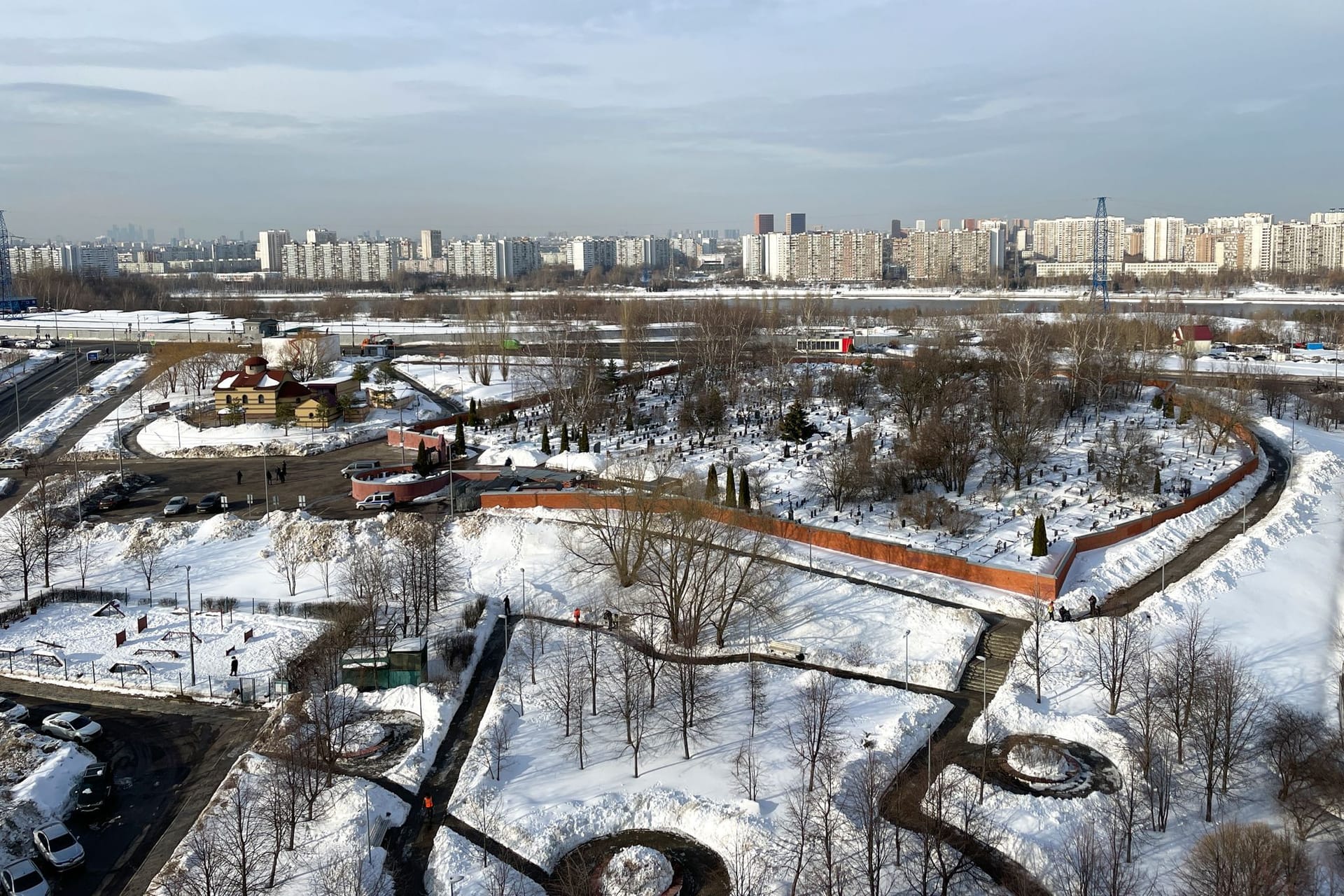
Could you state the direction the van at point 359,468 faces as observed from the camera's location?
facing to the left of the viewer

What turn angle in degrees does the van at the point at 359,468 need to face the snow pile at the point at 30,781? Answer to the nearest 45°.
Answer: approximately 90° to its left

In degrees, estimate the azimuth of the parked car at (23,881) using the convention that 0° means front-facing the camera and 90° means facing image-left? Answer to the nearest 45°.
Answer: approximately 315°

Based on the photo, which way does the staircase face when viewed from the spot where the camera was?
facing the viewer and to the left of the viewer

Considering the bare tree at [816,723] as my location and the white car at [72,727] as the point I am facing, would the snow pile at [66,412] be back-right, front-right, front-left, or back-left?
front-right

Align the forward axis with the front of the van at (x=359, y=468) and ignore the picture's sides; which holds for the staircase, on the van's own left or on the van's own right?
on the van's own left

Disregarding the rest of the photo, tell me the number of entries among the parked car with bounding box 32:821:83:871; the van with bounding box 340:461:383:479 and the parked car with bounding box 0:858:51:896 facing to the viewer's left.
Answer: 1

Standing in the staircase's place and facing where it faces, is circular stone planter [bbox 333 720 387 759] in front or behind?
in front

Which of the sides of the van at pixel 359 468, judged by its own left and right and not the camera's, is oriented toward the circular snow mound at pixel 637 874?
left
